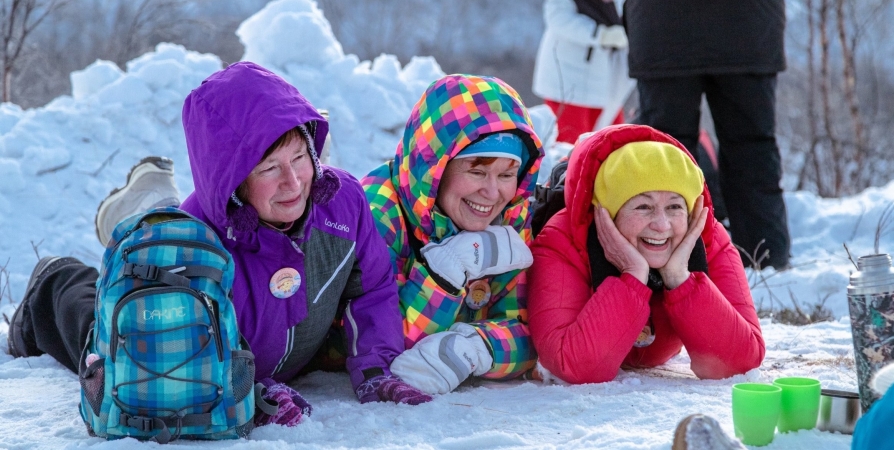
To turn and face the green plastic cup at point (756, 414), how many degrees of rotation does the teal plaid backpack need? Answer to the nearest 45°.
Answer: approximately 45° to its left

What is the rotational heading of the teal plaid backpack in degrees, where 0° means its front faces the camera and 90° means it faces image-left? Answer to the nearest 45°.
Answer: approximately 0°

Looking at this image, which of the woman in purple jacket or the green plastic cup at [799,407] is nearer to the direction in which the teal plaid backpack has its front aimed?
the green plastic cup

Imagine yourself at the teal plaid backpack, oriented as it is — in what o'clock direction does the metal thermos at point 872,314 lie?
The metal thermos is roughly at 10 o'clock from the teal plaid backpack.

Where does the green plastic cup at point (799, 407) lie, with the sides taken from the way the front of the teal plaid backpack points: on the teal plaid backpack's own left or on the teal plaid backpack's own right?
on the teal plaid backpack's own left

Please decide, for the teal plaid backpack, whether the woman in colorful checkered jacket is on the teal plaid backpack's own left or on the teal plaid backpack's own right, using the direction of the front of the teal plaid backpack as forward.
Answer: on the teal plaid backpack's own left

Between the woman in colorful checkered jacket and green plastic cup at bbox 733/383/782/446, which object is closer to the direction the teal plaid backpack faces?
the green plastic cup

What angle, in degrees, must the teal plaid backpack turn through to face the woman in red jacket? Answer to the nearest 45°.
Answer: approximately 90° to its left

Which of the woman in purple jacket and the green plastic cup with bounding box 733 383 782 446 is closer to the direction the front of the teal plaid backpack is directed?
the green plastic cup
